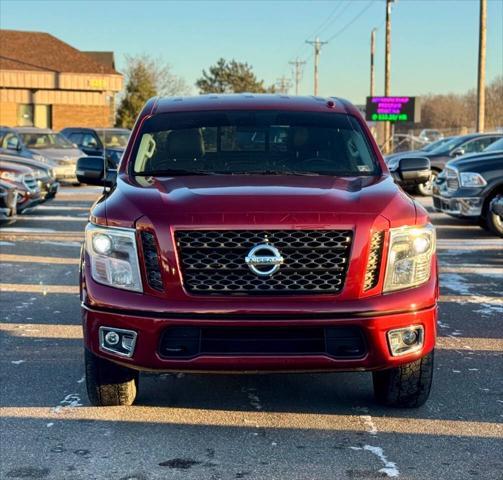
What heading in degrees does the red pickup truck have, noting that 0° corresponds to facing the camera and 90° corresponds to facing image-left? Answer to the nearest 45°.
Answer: approximately 0°

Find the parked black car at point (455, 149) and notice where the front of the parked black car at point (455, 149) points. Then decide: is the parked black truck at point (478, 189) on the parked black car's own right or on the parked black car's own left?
on the parked black car's own left

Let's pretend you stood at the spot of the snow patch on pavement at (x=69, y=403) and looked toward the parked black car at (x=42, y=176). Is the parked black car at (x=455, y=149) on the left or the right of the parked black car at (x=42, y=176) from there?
right

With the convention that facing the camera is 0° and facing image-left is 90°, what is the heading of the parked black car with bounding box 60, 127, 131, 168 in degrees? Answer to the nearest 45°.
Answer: approximately 315°

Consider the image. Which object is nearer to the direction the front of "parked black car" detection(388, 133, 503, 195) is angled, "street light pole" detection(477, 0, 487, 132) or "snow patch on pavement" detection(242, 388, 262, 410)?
the snow patch on pavement

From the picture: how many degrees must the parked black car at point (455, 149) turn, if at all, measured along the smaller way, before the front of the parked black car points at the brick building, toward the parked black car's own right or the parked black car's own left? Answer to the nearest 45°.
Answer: approximately 90° to the parked black car's own right

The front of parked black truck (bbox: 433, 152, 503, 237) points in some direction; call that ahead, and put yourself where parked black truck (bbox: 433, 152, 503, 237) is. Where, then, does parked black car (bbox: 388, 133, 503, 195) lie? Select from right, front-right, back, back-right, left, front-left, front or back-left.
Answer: back-right

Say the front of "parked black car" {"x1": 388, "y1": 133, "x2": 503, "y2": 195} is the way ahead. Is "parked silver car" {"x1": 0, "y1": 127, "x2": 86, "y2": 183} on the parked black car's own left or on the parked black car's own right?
on the parked black car's own right
